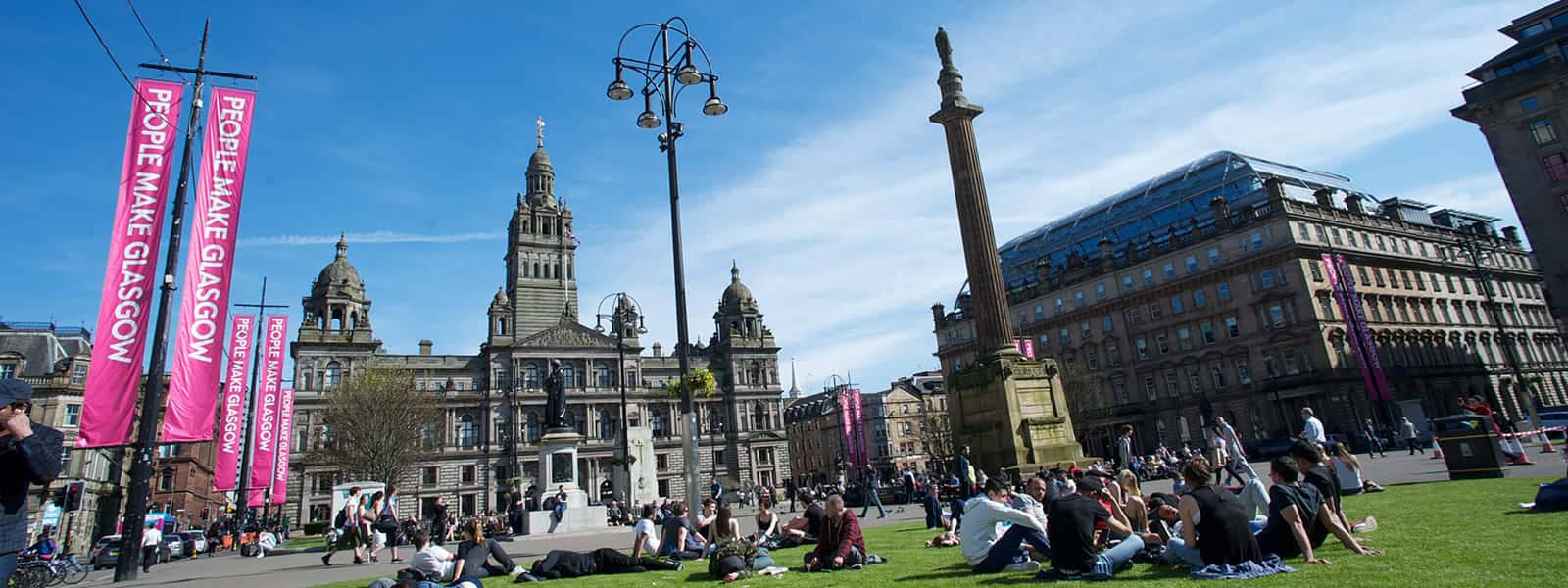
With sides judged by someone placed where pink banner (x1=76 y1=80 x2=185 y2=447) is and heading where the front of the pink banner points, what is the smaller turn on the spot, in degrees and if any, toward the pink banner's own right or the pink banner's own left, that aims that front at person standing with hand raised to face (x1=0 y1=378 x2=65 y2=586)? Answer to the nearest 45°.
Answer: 0° — it already faces them

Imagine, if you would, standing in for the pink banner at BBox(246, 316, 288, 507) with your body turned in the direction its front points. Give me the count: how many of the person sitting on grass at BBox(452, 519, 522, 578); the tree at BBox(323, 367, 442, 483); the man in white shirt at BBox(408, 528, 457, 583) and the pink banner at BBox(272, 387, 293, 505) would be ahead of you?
2

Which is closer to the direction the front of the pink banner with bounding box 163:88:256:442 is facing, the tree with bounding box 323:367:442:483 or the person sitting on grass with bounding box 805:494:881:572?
the person sitting on grass

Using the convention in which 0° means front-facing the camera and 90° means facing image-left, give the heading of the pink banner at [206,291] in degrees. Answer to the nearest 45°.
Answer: approximately 0°

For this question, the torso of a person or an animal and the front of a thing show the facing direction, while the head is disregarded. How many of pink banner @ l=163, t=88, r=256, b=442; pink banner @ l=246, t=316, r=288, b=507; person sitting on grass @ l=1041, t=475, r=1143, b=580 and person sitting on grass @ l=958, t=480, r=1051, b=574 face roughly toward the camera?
2

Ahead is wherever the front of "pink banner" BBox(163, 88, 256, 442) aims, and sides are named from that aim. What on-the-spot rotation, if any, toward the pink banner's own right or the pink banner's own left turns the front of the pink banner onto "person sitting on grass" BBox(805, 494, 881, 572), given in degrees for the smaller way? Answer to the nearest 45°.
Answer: approximately 45° to the pink banner's own left
